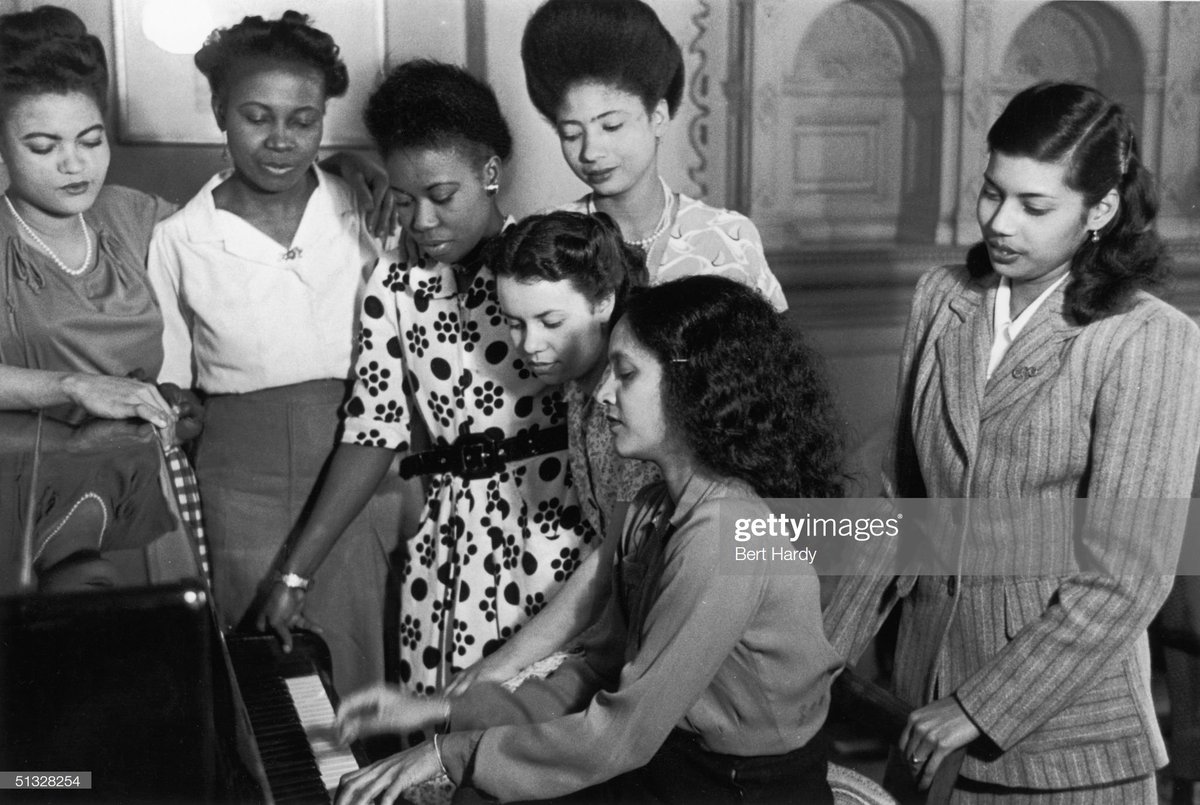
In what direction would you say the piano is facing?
to the viewer's right

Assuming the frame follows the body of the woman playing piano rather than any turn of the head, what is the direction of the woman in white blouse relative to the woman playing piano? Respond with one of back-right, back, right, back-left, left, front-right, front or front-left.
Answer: front-right

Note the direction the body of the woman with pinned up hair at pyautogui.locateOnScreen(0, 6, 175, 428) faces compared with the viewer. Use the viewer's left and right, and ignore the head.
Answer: facing the viewer and to the right of the viewer

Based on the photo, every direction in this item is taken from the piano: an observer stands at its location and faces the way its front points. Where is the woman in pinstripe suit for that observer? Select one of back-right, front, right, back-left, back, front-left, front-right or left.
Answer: front

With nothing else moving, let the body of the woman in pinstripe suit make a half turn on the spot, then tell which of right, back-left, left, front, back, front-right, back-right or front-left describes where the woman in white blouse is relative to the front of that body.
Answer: back-left

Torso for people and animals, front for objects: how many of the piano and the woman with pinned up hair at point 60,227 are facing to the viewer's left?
0

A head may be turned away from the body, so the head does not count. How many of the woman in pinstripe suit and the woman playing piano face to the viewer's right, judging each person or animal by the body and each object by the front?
0

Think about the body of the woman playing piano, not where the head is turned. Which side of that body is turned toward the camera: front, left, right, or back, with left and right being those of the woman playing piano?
left

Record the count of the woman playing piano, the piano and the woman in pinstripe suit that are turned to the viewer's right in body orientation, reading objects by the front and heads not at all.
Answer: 1

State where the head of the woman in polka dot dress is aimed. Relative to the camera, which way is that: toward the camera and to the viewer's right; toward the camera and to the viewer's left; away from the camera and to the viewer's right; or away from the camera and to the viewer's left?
toward the camera and to the viewer's left

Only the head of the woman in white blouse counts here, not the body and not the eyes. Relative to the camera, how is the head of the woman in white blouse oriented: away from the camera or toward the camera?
toward the camera

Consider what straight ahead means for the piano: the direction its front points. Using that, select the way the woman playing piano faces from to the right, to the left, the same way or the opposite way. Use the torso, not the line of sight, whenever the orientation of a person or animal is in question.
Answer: the opposite way

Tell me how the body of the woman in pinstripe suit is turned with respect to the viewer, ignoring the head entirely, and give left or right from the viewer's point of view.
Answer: facing the viewer and to the left of the viewer
